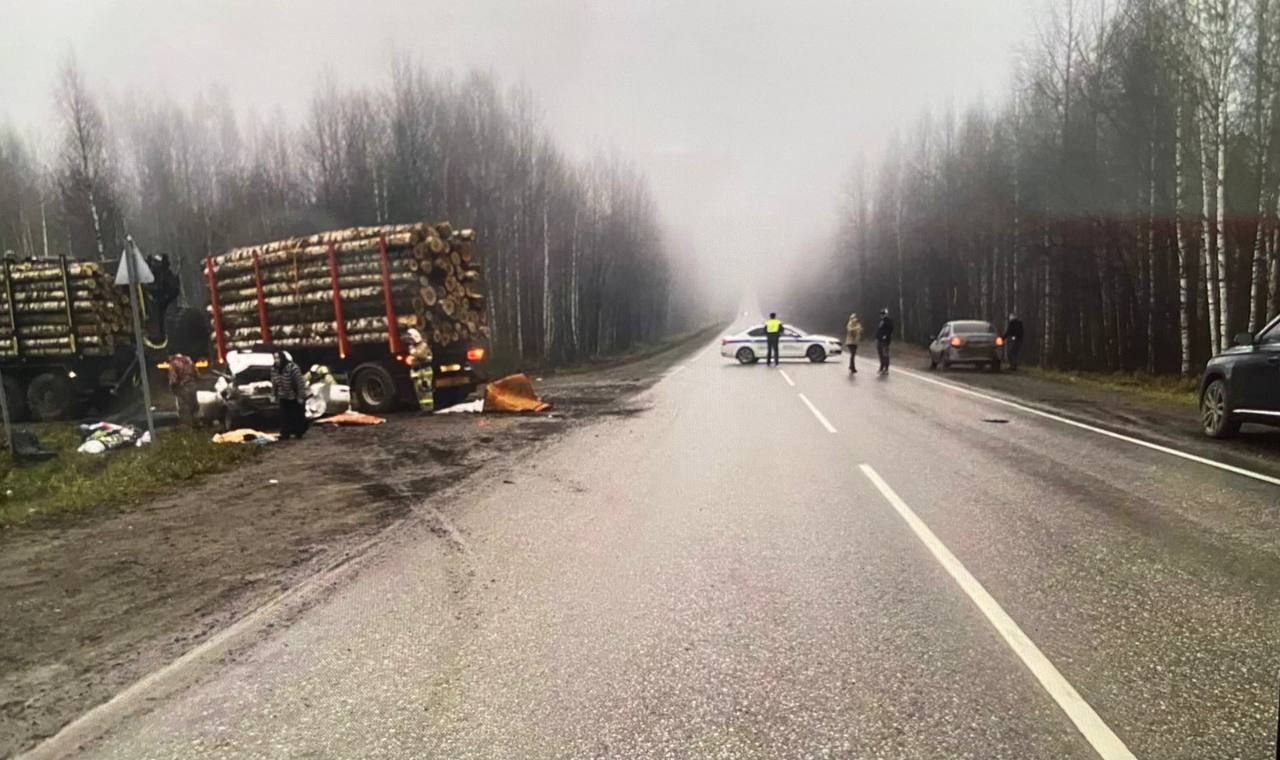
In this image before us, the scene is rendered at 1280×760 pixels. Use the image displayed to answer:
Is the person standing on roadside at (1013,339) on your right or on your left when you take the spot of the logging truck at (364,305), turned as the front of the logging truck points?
on your right

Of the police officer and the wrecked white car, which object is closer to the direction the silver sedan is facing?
the police officer

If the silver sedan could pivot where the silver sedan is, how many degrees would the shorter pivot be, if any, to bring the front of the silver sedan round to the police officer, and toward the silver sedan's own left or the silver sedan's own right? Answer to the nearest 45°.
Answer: approximately 90° to the silver sedan's own left

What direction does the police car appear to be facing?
to the viewer's right

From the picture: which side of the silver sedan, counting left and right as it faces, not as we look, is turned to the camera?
back

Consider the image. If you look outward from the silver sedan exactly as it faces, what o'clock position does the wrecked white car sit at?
The wrecked white car is roughly at 7 o'clock from the silver sedan.

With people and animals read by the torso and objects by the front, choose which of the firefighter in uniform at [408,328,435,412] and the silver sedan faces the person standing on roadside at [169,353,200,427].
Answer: the firefighter in uniform

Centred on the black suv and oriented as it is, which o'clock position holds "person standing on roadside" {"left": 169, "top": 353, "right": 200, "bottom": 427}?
The person standing on roadside is roughly at 10 o'clock from the black suv.

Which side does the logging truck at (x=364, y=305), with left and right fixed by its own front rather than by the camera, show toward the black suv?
back
